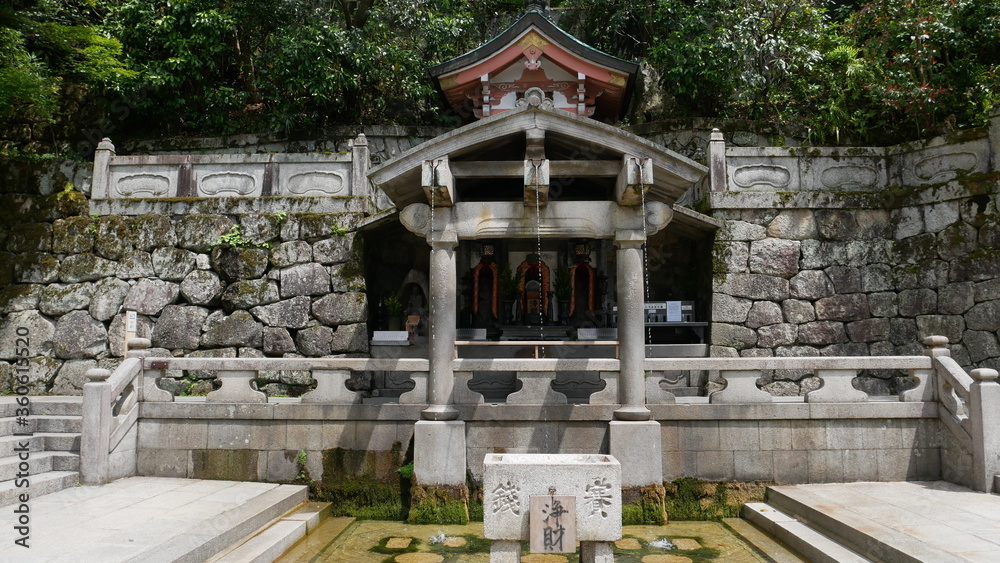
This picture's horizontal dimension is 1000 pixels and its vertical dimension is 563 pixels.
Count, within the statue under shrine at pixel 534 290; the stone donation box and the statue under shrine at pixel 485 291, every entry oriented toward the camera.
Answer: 3

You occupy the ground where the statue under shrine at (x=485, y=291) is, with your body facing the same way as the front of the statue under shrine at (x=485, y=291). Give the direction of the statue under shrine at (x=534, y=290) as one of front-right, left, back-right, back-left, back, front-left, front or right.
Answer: left

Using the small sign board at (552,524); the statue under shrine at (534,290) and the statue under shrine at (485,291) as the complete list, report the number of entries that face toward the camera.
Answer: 3

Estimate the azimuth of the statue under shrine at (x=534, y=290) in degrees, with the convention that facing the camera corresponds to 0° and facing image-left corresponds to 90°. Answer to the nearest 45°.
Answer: approximately 0°

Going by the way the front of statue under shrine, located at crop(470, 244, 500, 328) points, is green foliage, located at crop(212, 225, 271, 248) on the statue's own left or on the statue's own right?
on the statue's own right

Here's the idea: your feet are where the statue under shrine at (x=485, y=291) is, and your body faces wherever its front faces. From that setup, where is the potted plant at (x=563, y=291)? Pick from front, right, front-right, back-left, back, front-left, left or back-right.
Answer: left

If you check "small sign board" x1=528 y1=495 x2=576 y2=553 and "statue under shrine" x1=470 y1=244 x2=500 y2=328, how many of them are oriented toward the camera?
2

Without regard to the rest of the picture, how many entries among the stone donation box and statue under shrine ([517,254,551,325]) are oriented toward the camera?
2

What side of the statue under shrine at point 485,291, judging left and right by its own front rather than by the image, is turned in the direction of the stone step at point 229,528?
front

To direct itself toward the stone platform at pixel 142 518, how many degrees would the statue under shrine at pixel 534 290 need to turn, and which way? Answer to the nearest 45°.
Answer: approximately 45° to its right

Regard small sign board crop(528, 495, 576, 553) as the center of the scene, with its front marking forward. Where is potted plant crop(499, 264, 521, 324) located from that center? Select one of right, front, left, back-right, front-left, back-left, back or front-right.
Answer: back
